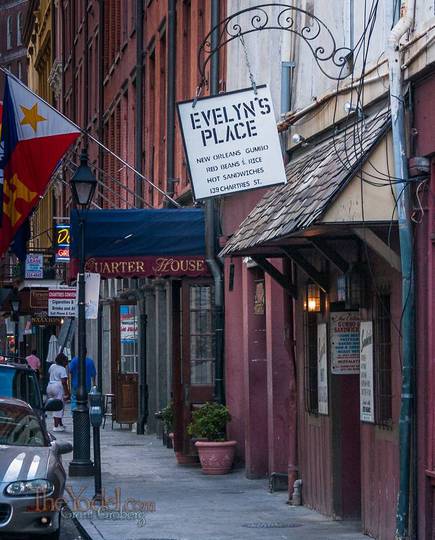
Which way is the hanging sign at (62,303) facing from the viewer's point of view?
toward the camera

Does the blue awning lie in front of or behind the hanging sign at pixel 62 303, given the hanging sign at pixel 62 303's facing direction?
in front

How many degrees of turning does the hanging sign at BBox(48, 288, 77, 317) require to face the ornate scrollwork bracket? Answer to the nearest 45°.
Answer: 0° — it already faces it

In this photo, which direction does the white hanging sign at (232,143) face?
toward the camera

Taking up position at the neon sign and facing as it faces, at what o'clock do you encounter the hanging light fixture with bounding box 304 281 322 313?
The hanging light fixture is roughly at 12 o'clock from the neon sign.

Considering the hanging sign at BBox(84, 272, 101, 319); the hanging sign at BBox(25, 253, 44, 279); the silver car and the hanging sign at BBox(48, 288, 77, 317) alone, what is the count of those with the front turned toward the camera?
4

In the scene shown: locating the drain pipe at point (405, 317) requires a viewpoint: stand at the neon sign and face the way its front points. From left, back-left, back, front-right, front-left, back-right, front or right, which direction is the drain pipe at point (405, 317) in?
front

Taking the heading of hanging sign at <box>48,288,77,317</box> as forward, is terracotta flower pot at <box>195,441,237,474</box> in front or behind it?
in front

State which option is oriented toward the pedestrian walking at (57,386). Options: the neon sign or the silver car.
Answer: the neon sign

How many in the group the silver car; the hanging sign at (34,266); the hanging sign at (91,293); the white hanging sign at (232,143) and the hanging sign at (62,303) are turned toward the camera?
5

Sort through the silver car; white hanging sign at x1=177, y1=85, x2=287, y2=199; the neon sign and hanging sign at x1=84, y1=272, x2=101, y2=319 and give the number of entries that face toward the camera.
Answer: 4
